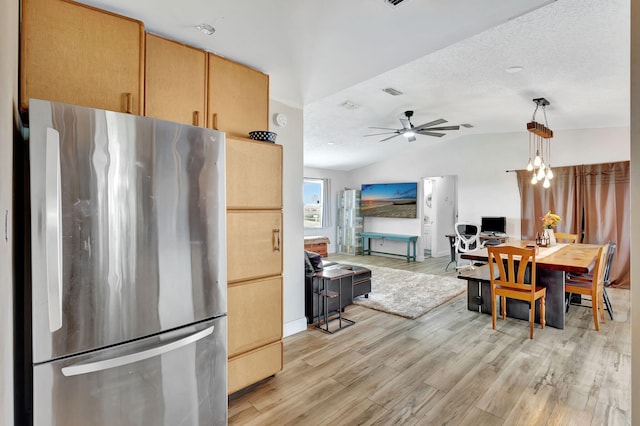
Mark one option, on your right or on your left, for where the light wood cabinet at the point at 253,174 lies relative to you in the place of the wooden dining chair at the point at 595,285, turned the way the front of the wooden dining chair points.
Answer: on your left

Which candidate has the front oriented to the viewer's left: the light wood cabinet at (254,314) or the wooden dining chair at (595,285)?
the wooden dining chair

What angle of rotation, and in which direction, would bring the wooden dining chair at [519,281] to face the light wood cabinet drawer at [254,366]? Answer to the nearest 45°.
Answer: approximately 180°

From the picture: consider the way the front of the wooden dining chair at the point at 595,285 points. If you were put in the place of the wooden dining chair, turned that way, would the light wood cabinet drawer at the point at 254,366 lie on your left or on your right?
on your left

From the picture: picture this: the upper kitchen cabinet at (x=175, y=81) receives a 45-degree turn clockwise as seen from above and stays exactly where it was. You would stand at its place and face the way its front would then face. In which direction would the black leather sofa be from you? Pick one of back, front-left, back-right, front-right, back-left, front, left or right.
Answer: back-left

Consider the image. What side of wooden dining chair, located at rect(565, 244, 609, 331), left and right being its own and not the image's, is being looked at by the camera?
left

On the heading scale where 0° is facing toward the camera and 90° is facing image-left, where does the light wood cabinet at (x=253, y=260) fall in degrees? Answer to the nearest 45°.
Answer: approximately 315°

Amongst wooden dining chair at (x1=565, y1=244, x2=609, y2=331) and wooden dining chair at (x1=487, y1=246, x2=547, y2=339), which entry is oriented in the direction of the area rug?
wooden dining chair at (x1=565, y1=244, x2=609, y2=331)

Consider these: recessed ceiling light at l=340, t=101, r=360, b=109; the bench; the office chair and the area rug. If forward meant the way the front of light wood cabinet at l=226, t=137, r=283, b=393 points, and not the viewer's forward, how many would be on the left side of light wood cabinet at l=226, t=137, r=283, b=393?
4

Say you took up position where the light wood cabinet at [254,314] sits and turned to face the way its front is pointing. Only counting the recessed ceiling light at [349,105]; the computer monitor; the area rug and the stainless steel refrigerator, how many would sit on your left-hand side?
3

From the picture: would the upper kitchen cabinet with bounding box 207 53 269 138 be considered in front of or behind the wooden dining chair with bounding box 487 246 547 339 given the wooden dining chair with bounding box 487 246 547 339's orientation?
behind
